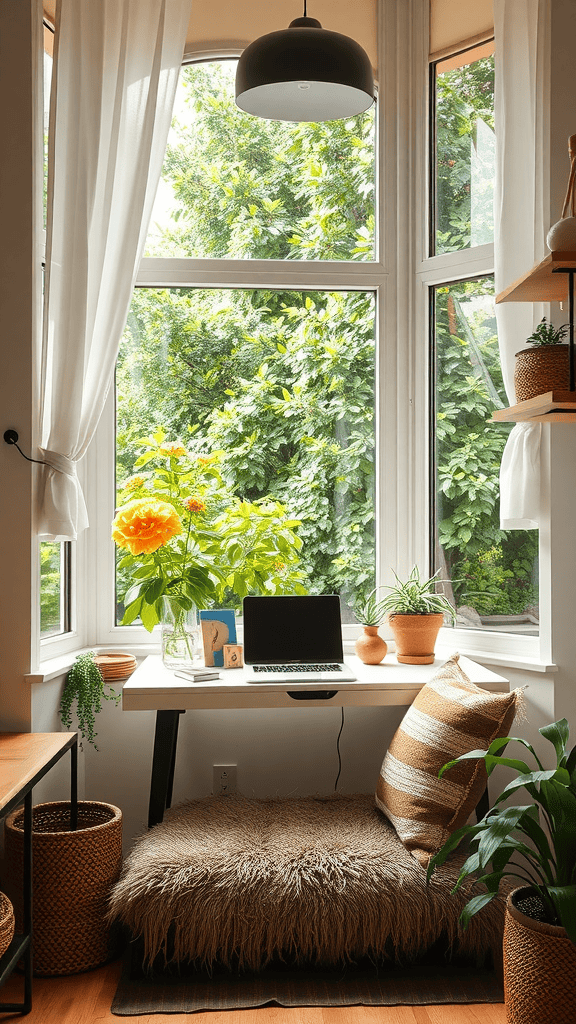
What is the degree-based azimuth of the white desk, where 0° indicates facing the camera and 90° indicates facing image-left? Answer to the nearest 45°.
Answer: approximately 0°

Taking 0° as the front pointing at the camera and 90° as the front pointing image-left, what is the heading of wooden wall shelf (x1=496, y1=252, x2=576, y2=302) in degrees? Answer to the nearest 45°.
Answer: approximately 90°

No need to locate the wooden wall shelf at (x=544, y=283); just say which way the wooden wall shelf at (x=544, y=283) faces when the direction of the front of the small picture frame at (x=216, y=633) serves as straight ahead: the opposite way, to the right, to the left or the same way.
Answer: to the right
